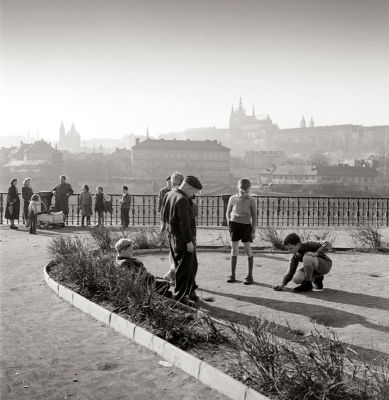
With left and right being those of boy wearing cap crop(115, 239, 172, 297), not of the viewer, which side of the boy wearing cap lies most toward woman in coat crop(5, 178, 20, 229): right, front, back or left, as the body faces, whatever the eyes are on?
left

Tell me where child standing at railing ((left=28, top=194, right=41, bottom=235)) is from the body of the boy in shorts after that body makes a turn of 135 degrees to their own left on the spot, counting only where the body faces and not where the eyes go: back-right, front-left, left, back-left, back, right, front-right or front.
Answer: left

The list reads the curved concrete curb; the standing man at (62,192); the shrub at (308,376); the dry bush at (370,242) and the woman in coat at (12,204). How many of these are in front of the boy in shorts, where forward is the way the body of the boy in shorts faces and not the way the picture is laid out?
2

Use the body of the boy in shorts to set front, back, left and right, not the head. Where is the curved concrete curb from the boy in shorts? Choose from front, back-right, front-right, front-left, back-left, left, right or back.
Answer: front

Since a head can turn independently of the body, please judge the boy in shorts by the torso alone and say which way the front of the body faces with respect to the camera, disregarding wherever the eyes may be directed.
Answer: toward the camera

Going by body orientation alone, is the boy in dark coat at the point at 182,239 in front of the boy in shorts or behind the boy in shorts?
in front

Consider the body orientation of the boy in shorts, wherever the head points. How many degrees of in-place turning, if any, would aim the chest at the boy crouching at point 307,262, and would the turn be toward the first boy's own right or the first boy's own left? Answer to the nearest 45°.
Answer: approximately 45° to the first boy's own left

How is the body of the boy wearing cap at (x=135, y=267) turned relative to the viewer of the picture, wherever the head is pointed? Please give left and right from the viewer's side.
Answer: facing to the right of the viewer

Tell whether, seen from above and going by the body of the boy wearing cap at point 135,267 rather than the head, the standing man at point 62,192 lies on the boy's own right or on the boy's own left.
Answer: on the boy's own left

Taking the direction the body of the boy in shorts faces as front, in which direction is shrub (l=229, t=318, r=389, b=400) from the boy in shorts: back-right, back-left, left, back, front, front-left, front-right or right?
front

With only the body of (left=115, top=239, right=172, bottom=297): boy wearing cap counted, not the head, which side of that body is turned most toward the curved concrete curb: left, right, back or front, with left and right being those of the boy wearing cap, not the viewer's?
right

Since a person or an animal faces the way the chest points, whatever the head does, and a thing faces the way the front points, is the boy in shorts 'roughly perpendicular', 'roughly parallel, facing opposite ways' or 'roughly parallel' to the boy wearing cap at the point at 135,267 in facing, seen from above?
roughly perpendicular

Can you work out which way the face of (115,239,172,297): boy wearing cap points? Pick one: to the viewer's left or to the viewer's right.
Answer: to the viewer's right

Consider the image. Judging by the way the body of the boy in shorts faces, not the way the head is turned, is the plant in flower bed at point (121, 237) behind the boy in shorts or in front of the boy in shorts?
behind

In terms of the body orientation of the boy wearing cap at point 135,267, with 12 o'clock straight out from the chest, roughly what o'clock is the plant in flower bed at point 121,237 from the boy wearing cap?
The plant in flower bed is roughly at 9 o'clock from the boy wearing cap.

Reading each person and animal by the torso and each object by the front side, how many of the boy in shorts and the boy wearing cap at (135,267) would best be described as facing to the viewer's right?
1
